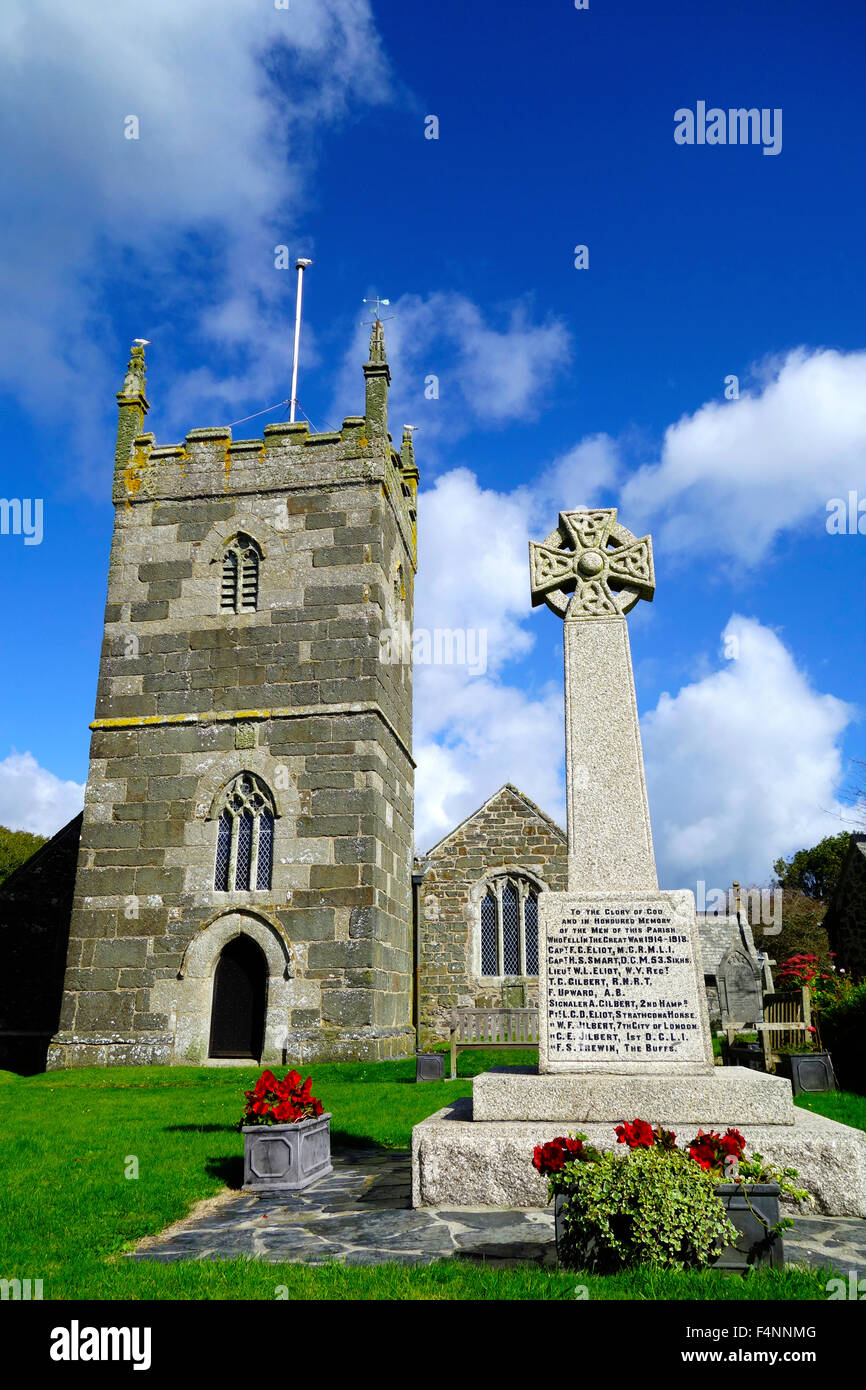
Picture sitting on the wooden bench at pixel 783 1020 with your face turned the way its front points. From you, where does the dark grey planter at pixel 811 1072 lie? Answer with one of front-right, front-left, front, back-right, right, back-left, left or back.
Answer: front-left

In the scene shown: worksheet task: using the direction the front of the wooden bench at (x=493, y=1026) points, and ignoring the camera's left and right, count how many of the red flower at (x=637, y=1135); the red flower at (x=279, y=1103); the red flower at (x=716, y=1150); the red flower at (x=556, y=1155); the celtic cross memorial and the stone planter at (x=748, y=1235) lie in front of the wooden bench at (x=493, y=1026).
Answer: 6

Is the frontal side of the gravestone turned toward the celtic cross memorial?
yes

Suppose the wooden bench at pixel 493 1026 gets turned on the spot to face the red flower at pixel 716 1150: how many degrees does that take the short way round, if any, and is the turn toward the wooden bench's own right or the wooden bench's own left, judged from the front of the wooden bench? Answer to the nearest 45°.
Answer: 0° — it already faces it

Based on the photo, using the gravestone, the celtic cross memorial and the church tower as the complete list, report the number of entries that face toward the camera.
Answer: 3

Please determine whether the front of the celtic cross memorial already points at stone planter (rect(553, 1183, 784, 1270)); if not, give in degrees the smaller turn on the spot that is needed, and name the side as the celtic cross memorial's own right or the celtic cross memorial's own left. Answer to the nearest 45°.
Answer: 0° — it already faces it

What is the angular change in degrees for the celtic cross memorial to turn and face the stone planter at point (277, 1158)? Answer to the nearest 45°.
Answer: approximately 90° to its right

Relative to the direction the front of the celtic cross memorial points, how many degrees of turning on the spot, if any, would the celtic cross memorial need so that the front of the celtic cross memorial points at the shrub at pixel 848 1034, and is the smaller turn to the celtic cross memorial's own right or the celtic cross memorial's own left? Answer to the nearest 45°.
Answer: approximately 180°

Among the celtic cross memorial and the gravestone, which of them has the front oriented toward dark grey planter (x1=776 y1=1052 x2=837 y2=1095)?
the gravestone

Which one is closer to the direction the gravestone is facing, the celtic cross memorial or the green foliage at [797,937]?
the celtic cross memorial
